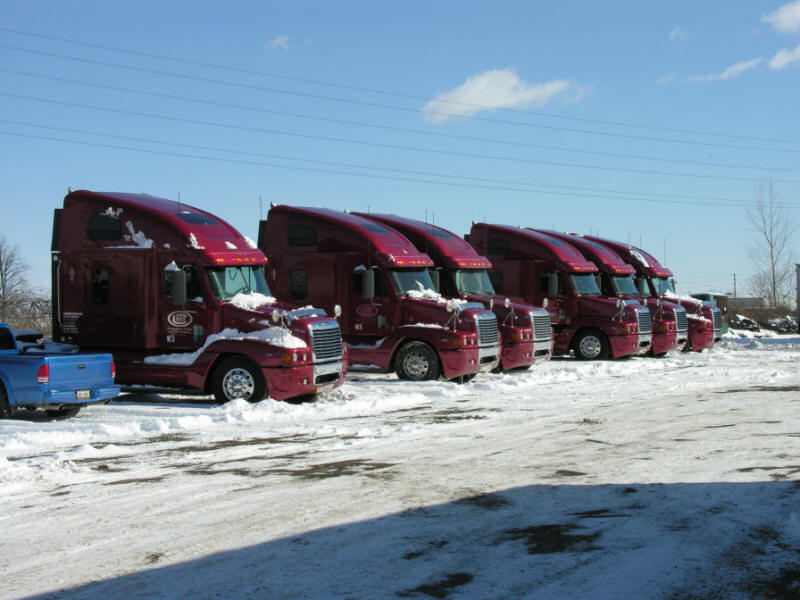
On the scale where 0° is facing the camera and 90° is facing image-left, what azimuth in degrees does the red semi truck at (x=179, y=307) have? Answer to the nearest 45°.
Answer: approximately 315°

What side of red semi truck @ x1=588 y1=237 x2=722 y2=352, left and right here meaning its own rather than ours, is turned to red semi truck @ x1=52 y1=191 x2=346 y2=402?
right

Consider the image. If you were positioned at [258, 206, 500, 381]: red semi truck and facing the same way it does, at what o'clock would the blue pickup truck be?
The blue pickup truck is roughly at 3 o'clock from the red semi truck.

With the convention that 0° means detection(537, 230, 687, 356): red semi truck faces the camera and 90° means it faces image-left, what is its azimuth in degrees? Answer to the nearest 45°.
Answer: approximately 315°

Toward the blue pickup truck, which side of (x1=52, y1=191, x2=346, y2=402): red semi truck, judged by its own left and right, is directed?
right

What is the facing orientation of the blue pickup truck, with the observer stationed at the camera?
facing away from the viewer and to the left of the viewer

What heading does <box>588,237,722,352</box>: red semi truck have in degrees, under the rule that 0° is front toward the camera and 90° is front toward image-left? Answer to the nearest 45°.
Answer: approximately 315°
